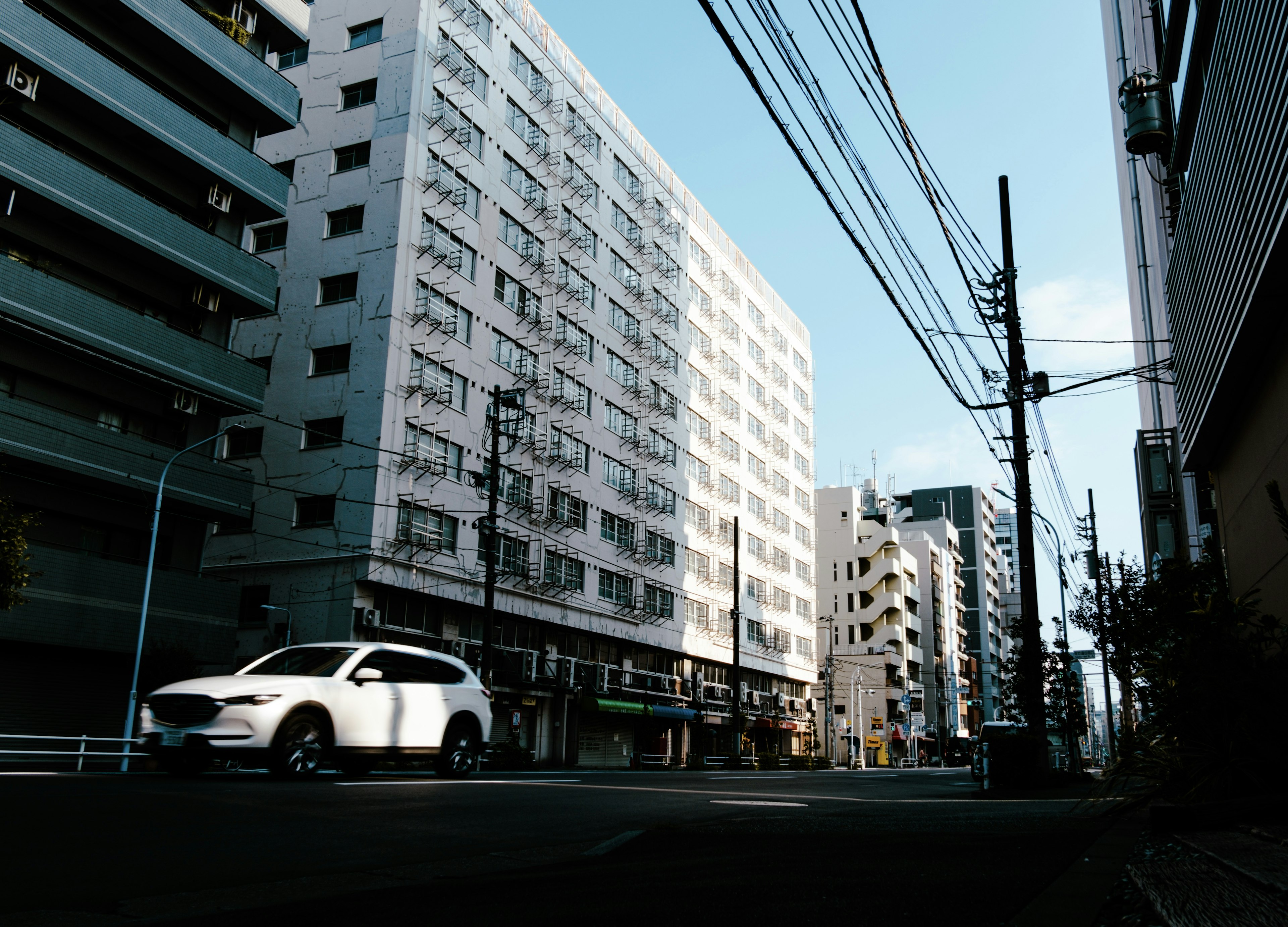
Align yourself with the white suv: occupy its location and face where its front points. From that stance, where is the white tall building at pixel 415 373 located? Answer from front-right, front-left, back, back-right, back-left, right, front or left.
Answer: back-right

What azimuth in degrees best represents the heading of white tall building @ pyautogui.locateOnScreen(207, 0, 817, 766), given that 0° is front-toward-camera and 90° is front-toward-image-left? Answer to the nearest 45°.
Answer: approximately 315°

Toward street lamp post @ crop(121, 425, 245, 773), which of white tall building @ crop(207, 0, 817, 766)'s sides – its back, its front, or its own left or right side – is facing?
right

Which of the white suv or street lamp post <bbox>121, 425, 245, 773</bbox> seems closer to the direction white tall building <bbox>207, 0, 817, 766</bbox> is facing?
the white suv

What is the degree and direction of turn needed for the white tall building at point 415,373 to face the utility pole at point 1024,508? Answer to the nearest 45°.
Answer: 0° — it already faces it

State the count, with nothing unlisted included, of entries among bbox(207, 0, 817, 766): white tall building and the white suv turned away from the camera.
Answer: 0

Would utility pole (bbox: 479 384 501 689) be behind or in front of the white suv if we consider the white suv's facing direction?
behind

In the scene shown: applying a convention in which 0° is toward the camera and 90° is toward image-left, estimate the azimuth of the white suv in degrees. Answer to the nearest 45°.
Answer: approximately 45°
